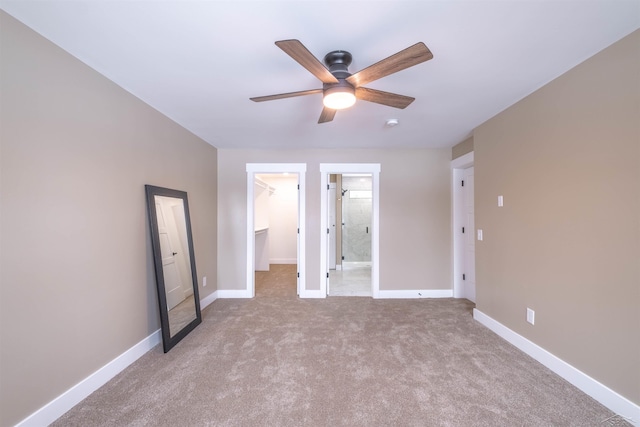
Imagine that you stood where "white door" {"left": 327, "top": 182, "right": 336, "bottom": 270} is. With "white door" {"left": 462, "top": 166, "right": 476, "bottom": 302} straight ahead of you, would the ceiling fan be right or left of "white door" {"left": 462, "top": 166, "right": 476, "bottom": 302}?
right

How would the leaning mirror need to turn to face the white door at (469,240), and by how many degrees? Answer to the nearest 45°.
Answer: approximately 45° to its left

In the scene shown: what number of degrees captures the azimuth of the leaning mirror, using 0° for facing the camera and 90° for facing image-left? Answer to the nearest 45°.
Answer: approximately 315°

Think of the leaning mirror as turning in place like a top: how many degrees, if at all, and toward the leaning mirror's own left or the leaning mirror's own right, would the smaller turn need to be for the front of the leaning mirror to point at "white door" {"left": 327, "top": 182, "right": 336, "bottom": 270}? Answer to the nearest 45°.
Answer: approximately 90° to the leaning mirror's own left

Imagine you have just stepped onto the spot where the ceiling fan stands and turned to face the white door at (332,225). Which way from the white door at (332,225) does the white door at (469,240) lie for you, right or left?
right

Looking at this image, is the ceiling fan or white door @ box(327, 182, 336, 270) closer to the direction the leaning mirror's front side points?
the ceiling fan

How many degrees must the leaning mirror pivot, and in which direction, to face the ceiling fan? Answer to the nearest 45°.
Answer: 0° — it already faces it
